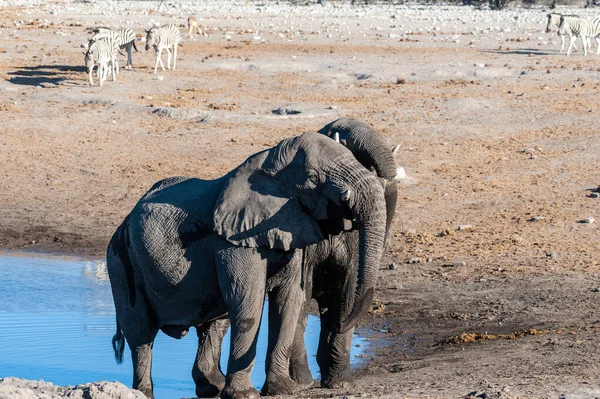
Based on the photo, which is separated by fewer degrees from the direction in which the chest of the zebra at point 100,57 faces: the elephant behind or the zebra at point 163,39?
the elephant behind

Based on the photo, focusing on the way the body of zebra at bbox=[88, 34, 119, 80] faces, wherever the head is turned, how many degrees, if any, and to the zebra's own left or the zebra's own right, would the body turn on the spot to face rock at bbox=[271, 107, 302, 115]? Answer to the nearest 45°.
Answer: approximately 90° to the zebra's own left

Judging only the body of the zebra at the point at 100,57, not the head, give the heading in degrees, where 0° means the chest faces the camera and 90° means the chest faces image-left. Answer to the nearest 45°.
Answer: approximately 45°

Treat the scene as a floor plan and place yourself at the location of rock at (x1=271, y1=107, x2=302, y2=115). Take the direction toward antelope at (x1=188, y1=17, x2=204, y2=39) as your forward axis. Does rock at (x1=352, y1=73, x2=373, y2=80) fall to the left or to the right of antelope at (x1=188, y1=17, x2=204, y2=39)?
right

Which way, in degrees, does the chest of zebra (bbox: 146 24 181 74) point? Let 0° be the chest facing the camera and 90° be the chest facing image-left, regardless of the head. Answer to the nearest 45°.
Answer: approximately 45°

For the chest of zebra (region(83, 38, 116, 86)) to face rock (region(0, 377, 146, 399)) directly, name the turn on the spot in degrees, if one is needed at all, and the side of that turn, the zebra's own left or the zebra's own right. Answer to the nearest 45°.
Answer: approximately 45° to the zebra's own left

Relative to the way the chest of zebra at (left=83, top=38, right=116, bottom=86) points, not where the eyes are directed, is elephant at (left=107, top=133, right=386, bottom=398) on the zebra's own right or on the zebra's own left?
on the zebra's own left
